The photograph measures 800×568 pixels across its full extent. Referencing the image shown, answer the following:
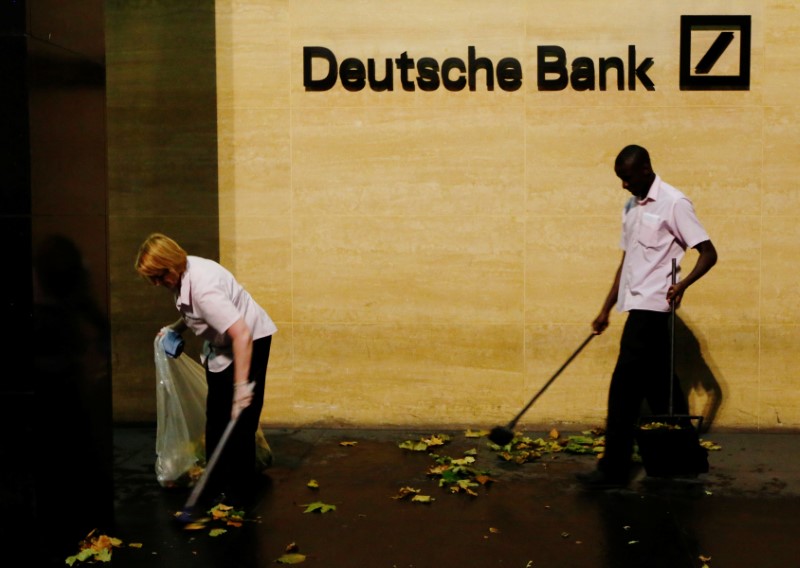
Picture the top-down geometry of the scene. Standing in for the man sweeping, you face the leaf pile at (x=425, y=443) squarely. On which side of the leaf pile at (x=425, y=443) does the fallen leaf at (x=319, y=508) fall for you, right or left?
left

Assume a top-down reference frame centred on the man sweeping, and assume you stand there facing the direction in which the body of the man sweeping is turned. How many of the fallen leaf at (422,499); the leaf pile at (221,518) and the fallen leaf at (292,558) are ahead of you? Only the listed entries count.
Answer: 3

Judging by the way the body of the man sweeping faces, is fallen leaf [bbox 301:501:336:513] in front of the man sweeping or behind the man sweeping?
in front

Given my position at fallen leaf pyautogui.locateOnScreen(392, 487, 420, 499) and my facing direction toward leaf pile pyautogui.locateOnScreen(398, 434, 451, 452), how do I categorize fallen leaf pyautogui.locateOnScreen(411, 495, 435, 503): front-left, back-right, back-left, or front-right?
back-right

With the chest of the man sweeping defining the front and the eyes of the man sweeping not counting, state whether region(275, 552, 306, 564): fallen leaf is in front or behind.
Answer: in front

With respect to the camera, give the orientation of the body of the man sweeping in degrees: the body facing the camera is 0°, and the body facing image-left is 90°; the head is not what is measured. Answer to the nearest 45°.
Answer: approximately 45°

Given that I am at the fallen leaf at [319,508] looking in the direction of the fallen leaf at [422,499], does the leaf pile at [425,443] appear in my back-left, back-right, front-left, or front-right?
front-left

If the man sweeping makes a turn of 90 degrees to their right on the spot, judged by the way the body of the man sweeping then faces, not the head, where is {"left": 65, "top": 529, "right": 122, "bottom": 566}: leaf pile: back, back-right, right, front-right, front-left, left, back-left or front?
left

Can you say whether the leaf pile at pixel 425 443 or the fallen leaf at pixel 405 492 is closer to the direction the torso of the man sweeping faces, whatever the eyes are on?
the fallen leaf

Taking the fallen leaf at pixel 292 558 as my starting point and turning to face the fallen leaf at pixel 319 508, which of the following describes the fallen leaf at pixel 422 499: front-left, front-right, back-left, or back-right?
front-right
